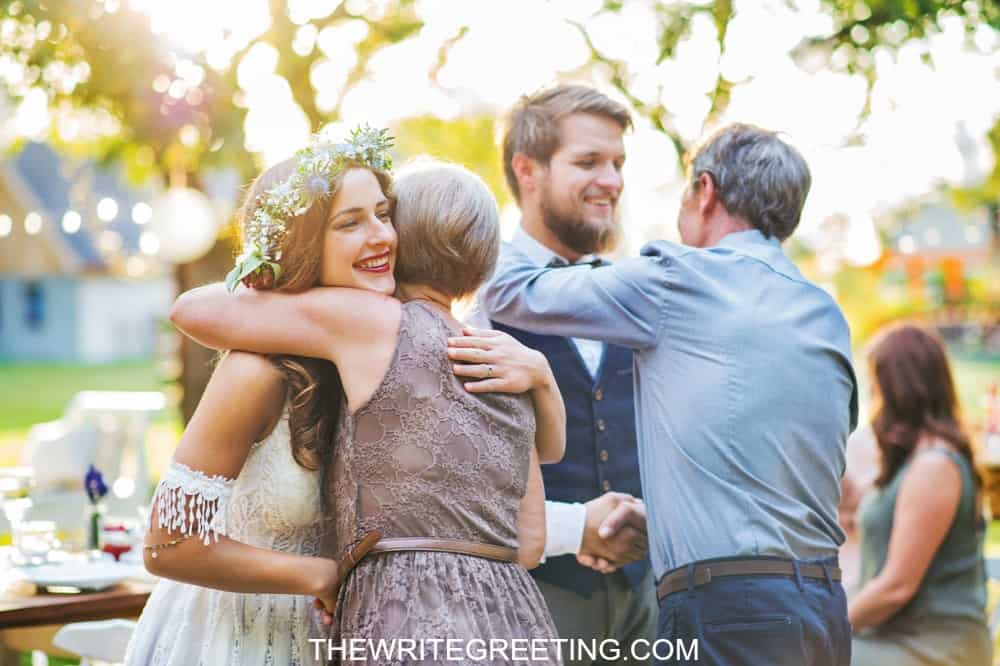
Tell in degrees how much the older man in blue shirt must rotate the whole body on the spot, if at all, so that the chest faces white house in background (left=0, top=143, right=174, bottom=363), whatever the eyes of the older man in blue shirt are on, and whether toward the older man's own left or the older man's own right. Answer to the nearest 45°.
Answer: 0° — they already face it

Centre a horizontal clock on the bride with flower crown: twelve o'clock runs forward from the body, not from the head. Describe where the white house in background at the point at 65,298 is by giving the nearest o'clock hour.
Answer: The white house in background is roughly at 7 o'clock from the bride with flower crown.

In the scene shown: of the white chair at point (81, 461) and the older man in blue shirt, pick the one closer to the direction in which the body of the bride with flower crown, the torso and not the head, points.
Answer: the older man in blue shirt

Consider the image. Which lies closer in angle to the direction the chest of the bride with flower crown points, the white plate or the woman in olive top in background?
the woman in olive top in background

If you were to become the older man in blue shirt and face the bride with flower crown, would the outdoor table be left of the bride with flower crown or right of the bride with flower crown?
right

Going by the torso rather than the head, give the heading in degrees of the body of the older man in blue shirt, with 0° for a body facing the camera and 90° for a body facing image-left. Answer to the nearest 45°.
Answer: approximately 135°

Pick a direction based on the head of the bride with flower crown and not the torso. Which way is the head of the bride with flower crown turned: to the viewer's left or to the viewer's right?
to the viewer's right

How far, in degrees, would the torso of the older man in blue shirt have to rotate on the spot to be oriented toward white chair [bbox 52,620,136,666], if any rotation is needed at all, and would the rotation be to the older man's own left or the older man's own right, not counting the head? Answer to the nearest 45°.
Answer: approximately 45° to the older man's own left

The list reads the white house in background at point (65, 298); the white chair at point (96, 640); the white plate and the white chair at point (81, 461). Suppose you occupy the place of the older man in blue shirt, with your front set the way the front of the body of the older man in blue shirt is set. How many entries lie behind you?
0

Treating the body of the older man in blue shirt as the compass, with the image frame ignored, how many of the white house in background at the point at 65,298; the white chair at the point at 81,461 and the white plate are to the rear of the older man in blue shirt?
0

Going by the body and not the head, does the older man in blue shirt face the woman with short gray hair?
no

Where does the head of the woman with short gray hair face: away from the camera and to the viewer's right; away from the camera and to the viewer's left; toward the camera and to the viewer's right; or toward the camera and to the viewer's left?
away from the camera and to the viewer's left

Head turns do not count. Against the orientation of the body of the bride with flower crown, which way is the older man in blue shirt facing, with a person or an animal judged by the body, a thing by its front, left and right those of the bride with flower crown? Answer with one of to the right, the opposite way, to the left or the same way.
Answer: the opposite way
